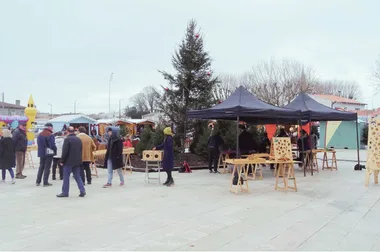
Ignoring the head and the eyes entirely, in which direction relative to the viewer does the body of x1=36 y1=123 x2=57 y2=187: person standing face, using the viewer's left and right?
facing away from the viewer and to the right of the viewer

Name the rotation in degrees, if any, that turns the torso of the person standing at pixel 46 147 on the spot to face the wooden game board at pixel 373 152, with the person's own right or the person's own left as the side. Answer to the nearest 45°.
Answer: approximately 45° to the person's own right

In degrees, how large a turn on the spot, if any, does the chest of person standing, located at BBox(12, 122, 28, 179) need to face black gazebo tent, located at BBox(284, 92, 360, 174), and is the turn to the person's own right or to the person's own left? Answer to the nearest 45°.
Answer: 0° — they already face it

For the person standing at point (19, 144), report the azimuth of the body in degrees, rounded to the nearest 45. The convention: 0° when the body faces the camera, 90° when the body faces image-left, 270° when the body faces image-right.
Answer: approximately 270°
